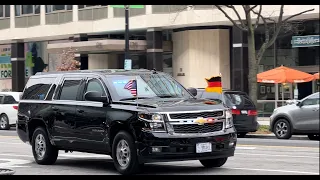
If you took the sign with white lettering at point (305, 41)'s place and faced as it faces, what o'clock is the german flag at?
The german flag is roughly at 12 o'clock from the sign with white lettering.

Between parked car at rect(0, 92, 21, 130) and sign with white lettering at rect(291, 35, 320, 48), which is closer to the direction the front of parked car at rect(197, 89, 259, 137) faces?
the parked car

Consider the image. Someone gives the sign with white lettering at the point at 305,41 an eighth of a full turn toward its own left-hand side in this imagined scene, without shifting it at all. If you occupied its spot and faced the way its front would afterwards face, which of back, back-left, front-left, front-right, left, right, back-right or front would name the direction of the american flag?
front-right

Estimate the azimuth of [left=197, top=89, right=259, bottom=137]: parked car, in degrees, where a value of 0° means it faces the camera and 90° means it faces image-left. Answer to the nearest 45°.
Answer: approximately 135°

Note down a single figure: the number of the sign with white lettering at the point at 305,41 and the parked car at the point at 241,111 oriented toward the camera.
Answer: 1

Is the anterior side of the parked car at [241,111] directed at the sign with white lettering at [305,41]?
no

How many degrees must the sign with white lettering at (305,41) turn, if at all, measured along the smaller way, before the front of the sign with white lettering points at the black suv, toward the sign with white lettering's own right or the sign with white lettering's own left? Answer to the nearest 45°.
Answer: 0° — it already faces it

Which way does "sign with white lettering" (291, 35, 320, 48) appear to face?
toward the camera

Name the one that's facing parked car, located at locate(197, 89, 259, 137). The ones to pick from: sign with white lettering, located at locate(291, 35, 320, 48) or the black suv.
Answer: the sign with white lettering

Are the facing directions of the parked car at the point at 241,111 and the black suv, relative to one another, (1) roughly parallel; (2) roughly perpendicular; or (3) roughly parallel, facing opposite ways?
roughly parallel, facing opposite ways

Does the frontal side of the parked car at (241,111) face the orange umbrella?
no

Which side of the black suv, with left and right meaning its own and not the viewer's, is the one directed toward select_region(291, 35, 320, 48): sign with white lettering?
left

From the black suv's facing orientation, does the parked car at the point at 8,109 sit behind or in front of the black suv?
behind

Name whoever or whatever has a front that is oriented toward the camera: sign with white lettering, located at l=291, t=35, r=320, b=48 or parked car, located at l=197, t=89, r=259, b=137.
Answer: the sign with white lettering

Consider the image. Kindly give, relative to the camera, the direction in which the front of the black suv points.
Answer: facing the viewer and to the right of the viewer
